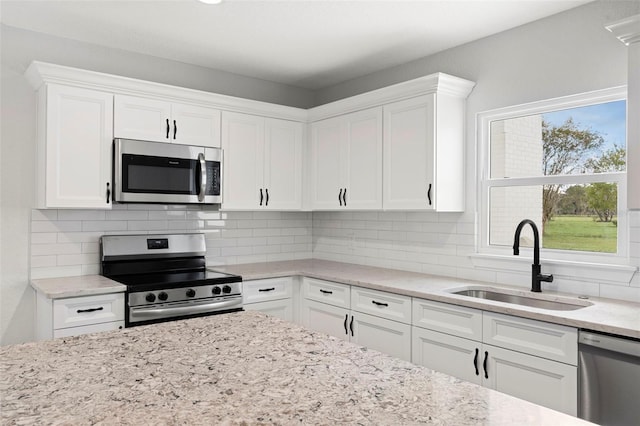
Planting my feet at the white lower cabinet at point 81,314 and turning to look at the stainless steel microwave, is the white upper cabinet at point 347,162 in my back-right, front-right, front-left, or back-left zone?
front-right

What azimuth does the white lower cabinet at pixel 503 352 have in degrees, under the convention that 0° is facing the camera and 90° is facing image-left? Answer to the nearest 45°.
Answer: approximately 45°

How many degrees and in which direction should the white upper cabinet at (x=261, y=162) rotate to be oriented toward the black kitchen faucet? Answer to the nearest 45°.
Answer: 0° — it already faces it

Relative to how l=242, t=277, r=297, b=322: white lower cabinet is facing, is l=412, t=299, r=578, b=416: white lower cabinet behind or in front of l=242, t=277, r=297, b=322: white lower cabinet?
in front

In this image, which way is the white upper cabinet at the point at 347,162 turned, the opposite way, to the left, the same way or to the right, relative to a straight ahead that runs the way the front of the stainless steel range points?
to the right

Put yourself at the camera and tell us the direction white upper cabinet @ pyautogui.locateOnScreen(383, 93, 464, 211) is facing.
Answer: facing the viewer and to the left of the viewer

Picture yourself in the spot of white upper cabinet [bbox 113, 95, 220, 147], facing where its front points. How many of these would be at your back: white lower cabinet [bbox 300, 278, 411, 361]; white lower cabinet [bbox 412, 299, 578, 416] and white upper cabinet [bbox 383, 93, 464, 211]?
0

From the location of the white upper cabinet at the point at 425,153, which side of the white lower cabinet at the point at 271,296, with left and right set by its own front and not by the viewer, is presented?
front

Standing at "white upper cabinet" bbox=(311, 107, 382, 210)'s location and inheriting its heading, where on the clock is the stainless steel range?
The stainless steel range is roughly at 1 o'clock from the white upper cabinet.

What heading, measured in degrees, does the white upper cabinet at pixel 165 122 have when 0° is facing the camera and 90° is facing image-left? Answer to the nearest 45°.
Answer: approximately 315°

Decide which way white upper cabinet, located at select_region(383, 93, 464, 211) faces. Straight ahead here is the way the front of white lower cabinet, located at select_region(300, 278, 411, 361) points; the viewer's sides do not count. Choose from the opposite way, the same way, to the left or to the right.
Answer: the same way

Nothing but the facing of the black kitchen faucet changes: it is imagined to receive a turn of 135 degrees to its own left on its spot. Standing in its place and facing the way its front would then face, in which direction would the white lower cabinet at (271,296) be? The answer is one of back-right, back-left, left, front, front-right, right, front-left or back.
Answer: back

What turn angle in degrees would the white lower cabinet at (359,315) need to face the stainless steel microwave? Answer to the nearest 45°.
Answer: approximately 45° to its right

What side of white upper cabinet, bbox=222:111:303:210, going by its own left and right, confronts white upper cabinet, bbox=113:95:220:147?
right

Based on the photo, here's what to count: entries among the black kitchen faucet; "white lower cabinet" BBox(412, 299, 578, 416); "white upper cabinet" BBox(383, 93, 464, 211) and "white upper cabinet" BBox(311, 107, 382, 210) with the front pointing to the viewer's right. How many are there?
0

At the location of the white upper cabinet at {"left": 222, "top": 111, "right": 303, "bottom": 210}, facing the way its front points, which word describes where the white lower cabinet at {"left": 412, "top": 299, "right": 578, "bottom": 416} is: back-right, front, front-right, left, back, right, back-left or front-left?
front

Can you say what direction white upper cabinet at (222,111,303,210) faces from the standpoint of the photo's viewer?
facing the viewer and to the right of the viewer

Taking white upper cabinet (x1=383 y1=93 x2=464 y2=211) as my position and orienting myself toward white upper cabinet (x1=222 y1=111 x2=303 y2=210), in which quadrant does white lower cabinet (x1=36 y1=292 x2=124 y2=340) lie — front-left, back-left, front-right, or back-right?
front-left
